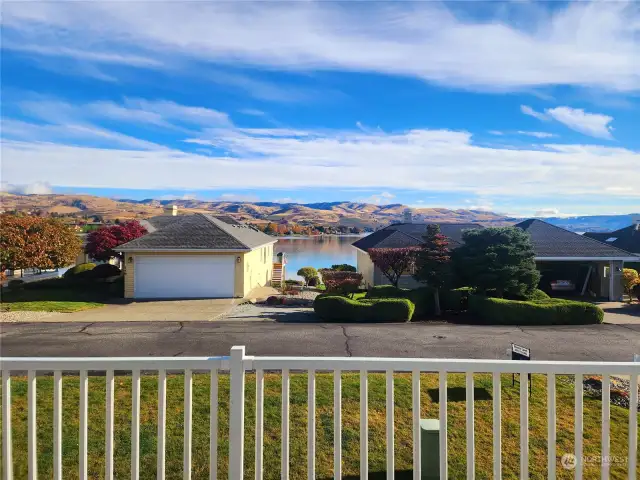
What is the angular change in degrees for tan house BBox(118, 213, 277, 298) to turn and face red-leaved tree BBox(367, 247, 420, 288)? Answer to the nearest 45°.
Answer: approximately 90° to its left

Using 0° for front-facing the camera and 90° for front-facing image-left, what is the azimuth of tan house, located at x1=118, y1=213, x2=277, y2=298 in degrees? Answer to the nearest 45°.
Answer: approximately 0°

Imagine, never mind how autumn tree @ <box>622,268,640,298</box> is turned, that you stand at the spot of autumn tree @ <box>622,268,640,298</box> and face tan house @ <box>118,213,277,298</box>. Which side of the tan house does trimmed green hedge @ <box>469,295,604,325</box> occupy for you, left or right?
left

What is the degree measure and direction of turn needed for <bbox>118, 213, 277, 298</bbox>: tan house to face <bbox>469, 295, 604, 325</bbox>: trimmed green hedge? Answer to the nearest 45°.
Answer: approximately 45° to its left

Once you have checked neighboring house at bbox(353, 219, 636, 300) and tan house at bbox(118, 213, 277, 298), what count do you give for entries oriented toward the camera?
2

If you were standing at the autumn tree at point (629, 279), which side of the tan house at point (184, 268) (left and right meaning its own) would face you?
left

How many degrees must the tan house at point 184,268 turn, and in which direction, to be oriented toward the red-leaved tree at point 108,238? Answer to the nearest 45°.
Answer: approximately 135° to its right

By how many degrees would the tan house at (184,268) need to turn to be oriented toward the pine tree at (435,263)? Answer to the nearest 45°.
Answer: approximately 45° to its left

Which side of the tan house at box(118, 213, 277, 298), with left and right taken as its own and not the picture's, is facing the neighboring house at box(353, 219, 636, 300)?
left

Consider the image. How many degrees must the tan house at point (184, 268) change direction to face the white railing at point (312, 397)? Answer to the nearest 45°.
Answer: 0° — it already faces it
